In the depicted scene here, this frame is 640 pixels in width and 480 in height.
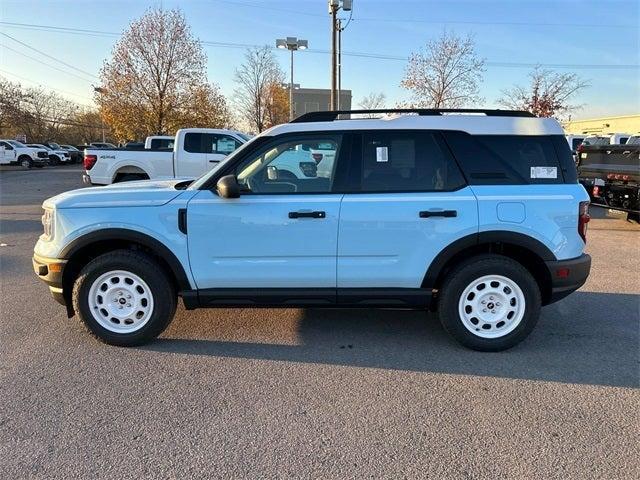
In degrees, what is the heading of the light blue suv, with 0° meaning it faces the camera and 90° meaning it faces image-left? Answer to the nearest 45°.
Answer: approximately 90°

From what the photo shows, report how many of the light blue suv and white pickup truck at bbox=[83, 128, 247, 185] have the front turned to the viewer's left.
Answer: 1

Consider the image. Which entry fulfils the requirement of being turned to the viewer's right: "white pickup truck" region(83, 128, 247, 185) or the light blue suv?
the white pickup truck

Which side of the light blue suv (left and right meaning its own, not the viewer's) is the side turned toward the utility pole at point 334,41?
right

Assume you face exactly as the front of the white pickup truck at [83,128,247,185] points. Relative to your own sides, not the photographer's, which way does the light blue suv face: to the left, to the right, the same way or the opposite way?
the opposite way

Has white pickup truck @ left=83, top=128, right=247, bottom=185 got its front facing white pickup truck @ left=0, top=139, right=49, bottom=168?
no

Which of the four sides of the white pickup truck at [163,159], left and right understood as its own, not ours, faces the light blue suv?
right

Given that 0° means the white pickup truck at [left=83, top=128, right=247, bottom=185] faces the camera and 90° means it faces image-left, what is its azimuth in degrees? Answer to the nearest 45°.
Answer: approximately 270°

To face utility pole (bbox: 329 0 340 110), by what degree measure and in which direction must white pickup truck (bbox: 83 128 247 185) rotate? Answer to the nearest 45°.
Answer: approximately 45° to its left

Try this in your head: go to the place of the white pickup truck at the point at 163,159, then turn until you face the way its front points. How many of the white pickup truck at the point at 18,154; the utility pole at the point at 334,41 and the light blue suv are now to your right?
1

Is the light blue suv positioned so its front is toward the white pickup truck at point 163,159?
no

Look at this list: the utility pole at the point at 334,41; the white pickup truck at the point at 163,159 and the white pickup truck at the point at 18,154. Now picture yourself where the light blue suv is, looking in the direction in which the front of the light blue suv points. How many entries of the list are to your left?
0

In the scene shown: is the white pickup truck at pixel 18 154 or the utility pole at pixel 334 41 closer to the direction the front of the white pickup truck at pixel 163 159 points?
the utility pole
